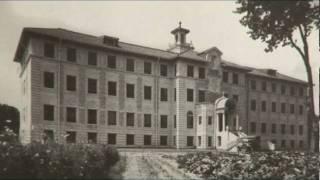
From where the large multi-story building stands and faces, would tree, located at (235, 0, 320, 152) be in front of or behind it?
in front

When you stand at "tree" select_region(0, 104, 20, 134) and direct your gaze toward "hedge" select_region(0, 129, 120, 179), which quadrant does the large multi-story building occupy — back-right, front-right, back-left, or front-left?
back-left

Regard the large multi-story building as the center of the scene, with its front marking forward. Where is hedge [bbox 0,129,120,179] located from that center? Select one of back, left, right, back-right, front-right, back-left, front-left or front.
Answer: front-right

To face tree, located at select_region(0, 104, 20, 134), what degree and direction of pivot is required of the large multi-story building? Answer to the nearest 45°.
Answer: approximately 90° to its right
